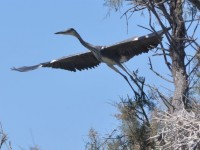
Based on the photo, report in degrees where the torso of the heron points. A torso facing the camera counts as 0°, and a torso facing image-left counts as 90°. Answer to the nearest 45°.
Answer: approximately 45°
